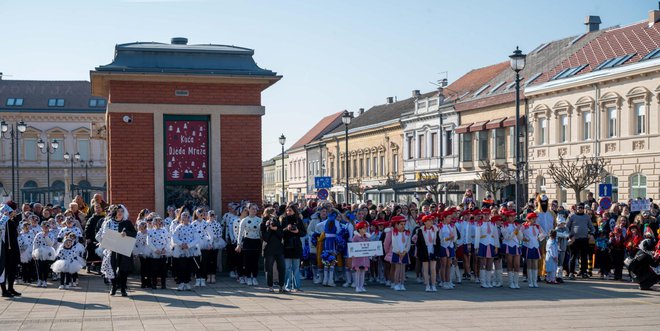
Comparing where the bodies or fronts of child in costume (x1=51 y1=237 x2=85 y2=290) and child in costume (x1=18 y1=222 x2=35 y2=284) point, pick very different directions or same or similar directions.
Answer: same or similar directions

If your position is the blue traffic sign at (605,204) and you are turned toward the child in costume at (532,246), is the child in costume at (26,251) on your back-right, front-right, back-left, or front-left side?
front-right

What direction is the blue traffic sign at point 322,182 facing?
toward the camera

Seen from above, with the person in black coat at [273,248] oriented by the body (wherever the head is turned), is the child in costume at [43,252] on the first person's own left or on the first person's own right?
on the first person's own right

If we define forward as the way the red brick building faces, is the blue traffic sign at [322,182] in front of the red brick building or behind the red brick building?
behind

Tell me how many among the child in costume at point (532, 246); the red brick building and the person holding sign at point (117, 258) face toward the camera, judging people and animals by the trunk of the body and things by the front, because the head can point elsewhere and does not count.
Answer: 3

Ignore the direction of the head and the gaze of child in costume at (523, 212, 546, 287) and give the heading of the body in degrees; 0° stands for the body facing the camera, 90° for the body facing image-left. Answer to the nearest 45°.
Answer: approximately 0°

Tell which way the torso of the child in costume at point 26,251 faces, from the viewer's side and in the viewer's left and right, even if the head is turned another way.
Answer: facing the viewer

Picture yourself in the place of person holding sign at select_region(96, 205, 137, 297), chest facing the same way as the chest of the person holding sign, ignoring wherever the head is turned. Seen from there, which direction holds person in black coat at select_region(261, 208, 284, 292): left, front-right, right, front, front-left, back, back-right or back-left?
left

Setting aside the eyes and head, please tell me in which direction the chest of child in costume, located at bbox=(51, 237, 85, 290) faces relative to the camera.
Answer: toward the camera
